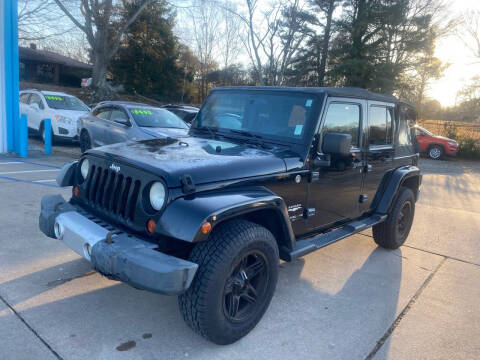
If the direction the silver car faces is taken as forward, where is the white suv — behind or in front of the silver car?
behind

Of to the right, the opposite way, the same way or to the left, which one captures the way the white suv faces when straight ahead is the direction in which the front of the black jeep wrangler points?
to the left

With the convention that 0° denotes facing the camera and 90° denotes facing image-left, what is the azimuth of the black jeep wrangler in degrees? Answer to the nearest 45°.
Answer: approximately 45°

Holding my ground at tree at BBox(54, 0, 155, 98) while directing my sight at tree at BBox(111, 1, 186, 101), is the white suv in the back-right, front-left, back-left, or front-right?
back-right

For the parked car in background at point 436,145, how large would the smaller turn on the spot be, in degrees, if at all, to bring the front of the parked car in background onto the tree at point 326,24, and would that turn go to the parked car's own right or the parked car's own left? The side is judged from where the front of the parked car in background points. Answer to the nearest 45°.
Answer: approximately 180°

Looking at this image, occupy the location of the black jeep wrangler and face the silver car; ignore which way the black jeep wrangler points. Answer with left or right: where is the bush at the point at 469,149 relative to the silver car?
right

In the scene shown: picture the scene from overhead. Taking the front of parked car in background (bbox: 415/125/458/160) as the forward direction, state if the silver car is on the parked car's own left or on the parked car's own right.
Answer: on the parked car's own right

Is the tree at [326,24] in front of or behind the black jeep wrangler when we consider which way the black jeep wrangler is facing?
behind

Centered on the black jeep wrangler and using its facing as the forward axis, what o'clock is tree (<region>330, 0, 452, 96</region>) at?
The tree is roughly at 5 o'clock from the black jeep wrangler.

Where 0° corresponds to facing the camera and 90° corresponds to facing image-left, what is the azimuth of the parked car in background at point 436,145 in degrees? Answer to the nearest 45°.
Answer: approximately 315°

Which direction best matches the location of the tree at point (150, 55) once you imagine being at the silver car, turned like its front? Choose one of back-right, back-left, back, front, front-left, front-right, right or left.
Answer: back-left
